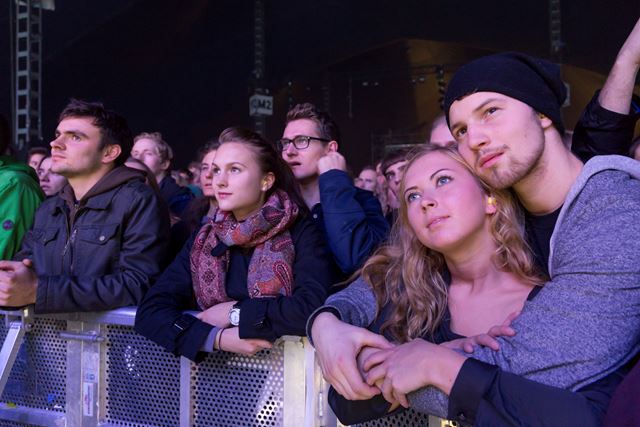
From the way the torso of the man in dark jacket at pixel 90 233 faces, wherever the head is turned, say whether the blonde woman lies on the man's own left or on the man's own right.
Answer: on the man's own left

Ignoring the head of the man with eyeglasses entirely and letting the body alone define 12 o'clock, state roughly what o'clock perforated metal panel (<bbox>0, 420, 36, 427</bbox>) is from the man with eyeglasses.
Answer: The perforated metal panel is roughly at 1 o'clock from the man with eyeglasses.

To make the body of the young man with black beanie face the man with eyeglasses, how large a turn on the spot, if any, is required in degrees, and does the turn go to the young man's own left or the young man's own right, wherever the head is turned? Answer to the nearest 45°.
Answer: approximately 90° to the young man's own right

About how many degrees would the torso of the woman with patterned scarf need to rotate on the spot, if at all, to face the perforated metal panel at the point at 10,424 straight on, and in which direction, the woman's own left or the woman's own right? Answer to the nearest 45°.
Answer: approximately 45° to the woman's own right

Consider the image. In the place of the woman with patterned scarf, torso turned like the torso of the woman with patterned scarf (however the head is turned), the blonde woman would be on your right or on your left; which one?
on your left

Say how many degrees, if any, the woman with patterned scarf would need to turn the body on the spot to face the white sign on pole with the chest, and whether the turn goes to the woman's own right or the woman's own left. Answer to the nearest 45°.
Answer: approximately 135° to the woman's own right

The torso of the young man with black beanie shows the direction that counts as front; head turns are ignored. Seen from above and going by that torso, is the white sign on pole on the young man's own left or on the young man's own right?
on the young man's own right

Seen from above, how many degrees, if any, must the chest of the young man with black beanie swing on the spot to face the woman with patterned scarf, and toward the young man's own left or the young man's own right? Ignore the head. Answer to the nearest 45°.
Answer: approximately 90° to the young man's own right
